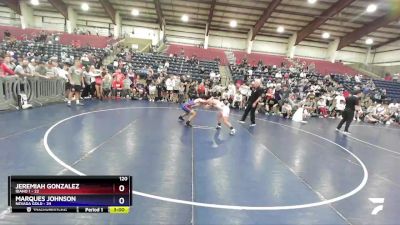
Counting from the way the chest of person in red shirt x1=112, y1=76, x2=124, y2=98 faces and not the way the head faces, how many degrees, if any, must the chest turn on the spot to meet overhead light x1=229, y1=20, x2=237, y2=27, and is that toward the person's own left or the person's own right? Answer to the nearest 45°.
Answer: approximately 135° to the person's own left

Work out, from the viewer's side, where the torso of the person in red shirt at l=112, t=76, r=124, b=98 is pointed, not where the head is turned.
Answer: toward the camera

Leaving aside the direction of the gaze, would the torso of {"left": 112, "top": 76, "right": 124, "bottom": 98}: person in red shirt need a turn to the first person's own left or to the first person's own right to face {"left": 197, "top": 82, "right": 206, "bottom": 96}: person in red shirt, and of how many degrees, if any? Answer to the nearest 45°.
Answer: approximately 90° to the first person's own left

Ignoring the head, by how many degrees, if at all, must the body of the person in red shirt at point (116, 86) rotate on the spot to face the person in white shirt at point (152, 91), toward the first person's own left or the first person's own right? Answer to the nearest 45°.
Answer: approximately 90° to the first person's own left

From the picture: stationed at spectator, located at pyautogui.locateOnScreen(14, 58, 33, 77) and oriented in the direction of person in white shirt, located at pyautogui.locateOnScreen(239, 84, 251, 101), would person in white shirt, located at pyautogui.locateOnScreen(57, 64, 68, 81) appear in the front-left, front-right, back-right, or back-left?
front-left

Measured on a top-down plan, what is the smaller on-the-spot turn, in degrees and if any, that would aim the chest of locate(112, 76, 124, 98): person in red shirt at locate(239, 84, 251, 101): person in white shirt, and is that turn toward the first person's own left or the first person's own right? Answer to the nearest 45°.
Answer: approximately 90° to the first person's own left

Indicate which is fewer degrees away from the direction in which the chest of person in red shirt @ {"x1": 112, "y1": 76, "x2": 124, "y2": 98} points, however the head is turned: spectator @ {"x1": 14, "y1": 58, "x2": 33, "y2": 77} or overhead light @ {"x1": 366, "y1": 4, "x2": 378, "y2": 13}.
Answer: the spectator

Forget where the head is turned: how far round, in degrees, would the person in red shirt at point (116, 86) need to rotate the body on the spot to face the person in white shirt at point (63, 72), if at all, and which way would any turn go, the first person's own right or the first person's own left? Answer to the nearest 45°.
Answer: approximately 45° to the first person's own right

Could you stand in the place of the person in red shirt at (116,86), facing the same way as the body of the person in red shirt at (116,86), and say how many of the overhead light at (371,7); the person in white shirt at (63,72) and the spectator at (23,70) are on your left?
1

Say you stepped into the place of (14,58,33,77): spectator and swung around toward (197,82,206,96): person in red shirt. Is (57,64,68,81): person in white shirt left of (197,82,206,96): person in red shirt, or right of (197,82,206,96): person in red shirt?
left

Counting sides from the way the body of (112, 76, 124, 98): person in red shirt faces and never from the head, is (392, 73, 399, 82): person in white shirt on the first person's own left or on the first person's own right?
on the first person's own left

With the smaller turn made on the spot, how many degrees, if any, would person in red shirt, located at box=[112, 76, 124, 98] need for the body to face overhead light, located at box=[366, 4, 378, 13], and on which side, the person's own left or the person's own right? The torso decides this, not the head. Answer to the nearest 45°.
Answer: approximately 90° to the person's own left
